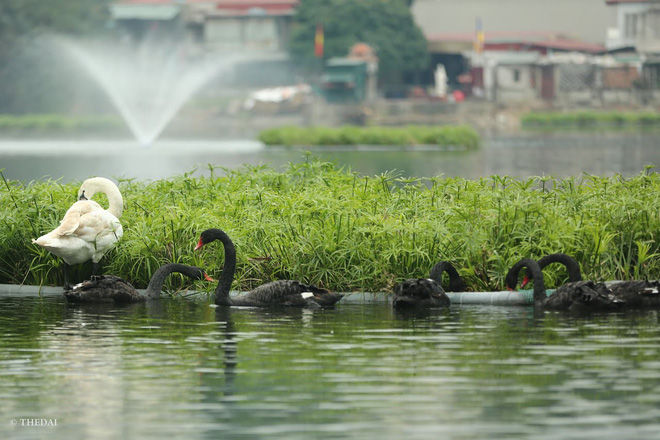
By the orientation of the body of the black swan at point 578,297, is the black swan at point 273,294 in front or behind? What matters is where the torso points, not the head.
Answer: in front

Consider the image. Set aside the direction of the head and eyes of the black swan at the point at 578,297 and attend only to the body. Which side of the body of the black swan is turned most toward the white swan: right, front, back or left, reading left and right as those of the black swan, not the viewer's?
front

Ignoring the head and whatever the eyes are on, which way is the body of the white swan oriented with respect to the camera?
to the viewer's right

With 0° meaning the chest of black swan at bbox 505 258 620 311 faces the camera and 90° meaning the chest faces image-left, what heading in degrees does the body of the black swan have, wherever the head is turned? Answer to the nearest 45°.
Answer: approximately 90°

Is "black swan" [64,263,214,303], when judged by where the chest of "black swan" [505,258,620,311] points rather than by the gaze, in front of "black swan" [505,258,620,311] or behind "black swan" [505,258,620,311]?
in front

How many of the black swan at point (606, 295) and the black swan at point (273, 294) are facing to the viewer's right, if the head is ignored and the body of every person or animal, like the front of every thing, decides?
0

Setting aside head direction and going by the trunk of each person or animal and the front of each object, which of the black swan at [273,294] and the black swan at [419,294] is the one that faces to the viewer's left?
the black swan at [273,294]

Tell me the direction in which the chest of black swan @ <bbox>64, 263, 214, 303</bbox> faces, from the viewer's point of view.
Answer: to the viewer's right

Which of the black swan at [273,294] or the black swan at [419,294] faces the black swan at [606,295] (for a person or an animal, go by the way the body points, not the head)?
the black swan at [419,294]

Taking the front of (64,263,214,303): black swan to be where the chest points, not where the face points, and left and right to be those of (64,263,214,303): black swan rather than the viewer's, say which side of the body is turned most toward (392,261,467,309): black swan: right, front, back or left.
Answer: front

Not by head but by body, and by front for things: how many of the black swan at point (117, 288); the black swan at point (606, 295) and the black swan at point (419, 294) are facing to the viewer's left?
1
